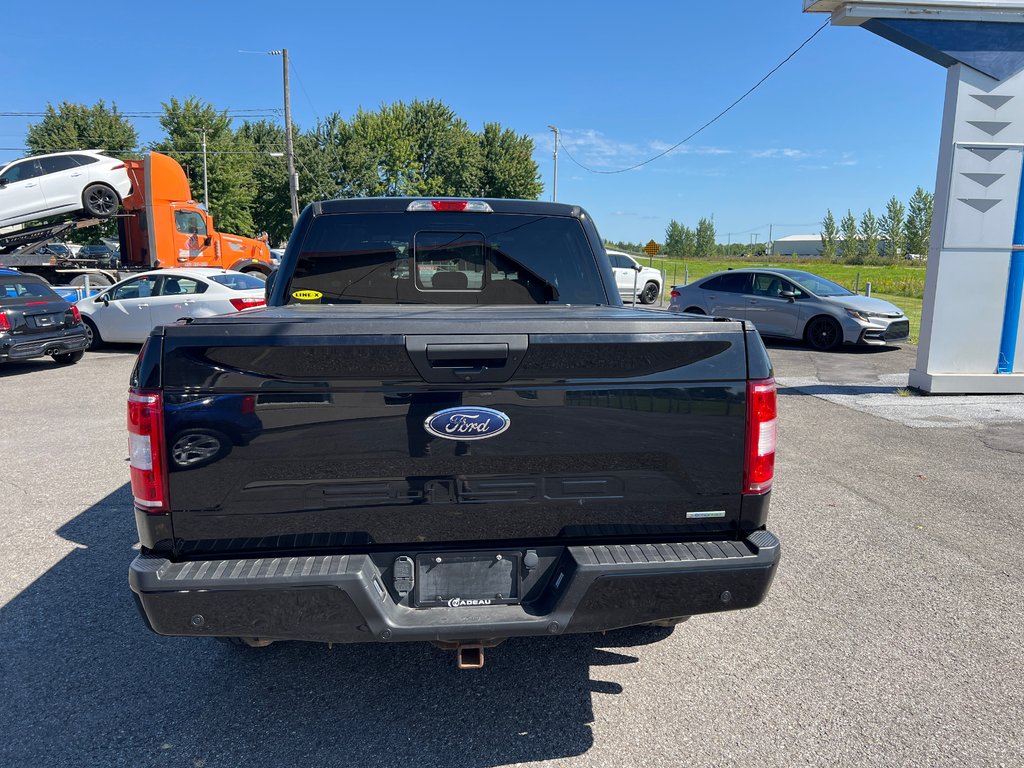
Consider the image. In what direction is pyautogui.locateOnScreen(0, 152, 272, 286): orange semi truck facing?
to the viewer's right

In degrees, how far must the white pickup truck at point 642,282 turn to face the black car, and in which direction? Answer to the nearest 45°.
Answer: approximately 135° to its right

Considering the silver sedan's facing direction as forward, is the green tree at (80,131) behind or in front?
behind

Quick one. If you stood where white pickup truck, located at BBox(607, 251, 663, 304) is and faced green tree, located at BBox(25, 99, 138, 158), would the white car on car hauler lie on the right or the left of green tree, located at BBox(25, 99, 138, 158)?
left

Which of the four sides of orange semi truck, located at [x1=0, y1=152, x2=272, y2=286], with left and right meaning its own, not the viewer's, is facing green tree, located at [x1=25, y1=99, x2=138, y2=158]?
left

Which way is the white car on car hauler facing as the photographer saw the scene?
facing to the left of the viewer

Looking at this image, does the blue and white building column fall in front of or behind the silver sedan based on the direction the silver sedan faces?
in front

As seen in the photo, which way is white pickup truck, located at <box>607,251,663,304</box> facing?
to the viewer's right

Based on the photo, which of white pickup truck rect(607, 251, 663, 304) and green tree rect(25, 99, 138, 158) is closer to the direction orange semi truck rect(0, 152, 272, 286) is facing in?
the white pickup truck

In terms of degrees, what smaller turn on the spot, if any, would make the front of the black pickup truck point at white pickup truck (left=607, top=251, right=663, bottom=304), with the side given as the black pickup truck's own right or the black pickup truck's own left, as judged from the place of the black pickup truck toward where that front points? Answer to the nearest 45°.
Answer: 0° — it already faces it

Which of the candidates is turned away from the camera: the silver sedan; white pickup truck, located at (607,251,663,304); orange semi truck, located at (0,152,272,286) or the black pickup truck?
the black pickup truck

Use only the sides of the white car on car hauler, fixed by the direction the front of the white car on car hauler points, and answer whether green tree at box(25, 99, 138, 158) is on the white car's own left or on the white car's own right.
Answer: on the white car's own right

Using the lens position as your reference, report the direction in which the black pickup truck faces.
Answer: facing away from the viewer

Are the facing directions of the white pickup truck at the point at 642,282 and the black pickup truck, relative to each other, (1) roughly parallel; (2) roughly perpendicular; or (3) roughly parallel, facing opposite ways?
roughly perpendicular

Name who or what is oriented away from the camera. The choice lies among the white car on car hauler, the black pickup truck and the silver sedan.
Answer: the black pickup truck

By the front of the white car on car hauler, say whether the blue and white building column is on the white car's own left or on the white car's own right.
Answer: on the white car's own left
